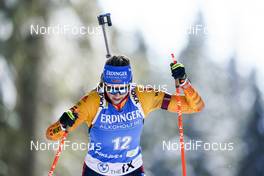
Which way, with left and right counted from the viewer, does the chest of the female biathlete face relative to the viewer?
facing the viewer
